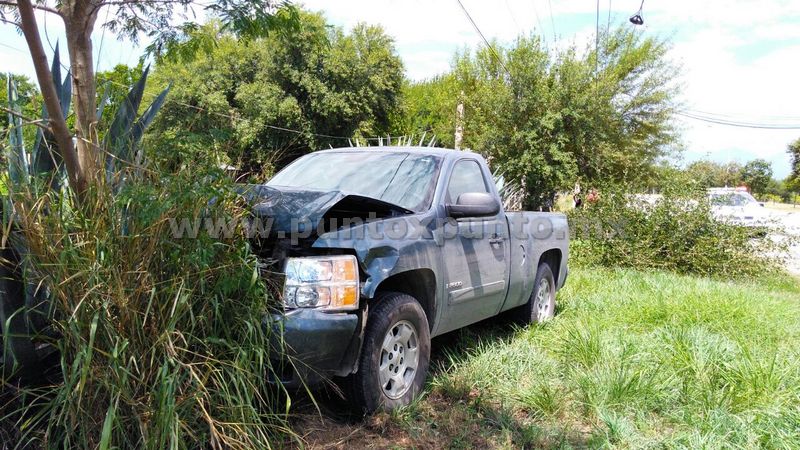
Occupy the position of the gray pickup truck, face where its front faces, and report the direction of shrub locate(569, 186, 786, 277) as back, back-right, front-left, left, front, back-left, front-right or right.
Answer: back

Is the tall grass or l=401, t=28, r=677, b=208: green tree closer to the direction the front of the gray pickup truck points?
the tall grass

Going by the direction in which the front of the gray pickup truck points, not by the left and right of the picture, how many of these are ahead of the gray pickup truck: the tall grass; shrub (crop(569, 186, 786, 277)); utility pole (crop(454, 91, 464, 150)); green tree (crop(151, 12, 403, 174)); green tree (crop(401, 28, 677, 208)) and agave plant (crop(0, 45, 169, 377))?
2

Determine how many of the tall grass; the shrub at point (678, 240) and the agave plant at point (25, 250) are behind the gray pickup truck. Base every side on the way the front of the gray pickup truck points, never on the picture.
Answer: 1

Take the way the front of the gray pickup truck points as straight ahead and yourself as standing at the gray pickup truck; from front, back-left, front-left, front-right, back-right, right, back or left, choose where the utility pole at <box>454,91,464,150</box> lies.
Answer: back-right

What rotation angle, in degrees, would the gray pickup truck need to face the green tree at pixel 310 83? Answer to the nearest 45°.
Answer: approximately 135° to its right

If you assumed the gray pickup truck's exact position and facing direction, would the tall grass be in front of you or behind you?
in front

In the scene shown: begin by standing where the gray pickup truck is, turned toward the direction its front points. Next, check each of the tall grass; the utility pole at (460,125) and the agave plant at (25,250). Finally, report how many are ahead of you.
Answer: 2

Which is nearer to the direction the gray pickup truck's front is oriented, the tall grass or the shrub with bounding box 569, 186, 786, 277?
the tall grass

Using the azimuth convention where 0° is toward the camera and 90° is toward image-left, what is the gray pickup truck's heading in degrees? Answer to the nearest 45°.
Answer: approximately 45°

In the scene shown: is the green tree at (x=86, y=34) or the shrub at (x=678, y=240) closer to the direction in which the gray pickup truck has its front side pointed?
the green tree

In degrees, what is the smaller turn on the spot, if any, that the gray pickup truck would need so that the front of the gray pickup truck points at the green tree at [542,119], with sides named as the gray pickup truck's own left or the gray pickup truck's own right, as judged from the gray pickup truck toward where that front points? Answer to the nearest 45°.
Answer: approximately 135° to the gray pickup truck's own right
